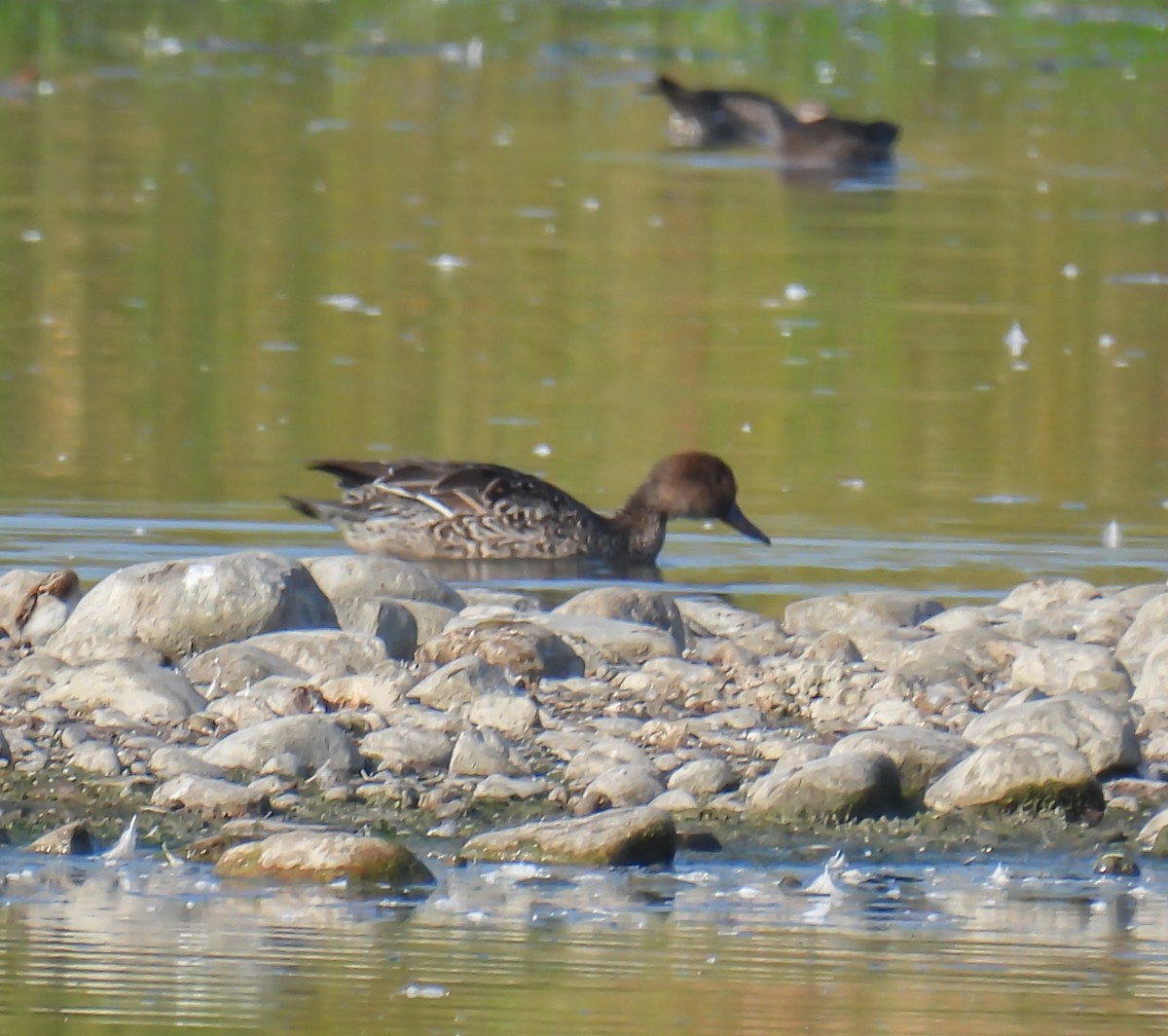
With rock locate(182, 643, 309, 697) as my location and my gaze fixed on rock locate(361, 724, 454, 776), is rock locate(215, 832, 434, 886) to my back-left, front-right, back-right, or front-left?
front-right

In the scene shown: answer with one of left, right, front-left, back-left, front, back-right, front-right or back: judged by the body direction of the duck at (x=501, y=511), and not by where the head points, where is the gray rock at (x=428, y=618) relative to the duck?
right

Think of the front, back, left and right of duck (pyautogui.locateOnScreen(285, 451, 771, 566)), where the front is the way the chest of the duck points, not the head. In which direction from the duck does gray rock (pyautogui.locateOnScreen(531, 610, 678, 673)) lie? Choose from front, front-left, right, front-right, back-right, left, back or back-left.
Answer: right

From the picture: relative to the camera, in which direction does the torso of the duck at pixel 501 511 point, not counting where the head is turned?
to the viewer's right

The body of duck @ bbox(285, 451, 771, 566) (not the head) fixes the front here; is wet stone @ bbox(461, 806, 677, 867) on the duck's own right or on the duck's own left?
on the duck's own right

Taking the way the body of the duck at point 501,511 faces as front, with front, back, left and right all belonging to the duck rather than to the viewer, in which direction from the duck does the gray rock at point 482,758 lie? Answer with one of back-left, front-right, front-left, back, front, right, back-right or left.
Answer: right

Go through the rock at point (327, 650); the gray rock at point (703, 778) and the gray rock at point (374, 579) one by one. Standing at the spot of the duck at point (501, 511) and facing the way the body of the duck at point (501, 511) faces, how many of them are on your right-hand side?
3

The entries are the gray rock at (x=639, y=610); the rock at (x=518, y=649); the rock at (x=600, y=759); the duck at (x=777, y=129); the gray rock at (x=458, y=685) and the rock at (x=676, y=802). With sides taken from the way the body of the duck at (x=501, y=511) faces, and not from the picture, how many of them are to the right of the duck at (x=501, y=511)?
5

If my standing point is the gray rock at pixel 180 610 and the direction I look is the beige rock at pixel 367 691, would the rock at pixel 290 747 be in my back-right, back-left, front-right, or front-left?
front-right

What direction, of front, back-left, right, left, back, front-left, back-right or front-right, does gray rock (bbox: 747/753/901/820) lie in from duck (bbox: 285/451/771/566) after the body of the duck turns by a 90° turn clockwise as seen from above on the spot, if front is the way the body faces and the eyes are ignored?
front

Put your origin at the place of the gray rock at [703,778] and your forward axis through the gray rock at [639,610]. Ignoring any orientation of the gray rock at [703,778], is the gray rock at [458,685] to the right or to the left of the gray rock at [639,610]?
left

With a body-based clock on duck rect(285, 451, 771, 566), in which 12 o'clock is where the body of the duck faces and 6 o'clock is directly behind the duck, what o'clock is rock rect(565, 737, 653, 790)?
The rock is roughly at 3 o'clock from the duck.
